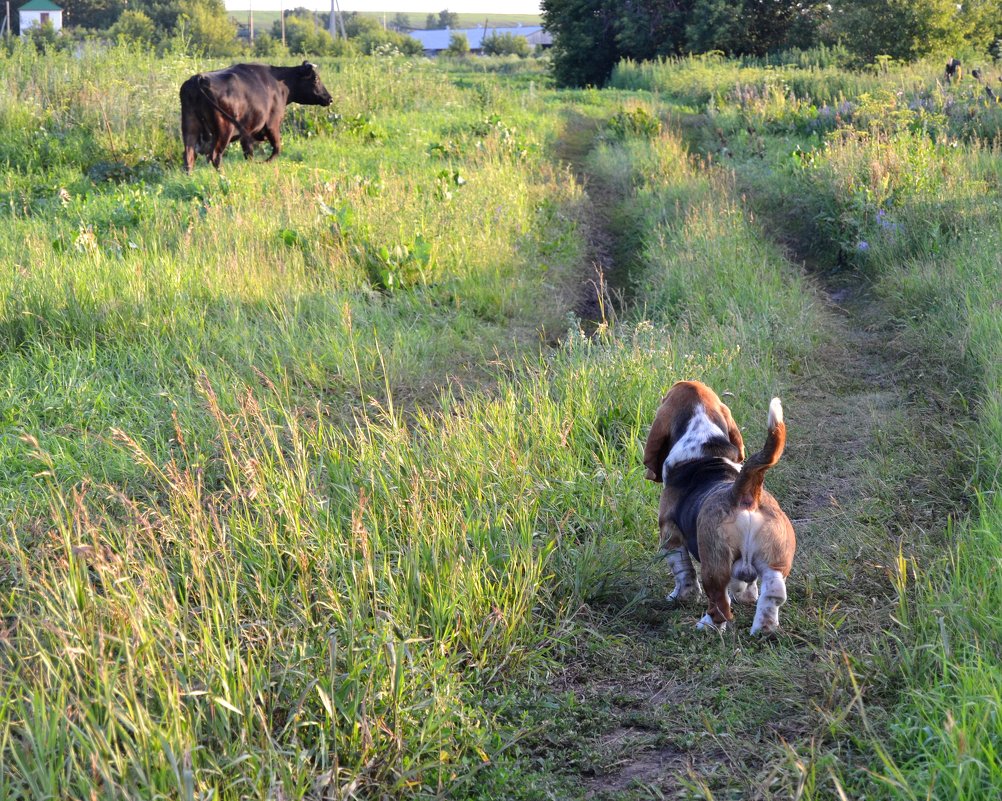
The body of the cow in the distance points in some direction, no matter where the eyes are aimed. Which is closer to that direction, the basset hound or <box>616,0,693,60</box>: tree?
the tree

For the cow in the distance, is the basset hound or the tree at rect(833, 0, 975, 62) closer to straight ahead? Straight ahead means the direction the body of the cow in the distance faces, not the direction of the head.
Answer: the tree

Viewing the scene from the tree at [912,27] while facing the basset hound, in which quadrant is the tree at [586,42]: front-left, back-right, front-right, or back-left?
front-right

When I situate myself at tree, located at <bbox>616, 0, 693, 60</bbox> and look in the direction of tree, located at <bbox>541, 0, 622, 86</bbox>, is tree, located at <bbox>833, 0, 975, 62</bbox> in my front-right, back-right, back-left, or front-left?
back-left

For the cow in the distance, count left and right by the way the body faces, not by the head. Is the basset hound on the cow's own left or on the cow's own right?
on the cow's own right

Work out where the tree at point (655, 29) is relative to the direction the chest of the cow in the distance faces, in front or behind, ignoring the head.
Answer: in front

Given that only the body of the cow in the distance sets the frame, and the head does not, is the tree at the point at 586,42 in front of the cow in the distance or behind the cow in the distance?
in front

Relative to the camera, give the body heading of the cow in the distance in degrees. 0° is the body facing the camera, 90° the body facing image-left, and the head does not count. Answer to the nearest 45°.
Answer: approximately 225°

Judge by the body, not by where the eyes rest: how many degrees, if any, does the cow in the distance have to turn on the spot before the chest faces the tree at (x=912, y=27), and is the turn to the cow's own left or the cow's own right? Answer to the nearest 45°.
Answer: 0° — it already faces it
